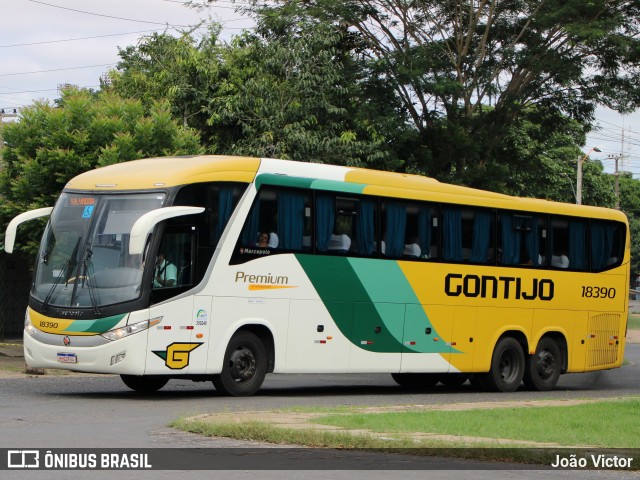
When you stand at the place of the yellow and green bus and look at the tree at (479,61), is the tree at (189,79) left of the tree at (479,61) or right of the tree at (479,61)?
left

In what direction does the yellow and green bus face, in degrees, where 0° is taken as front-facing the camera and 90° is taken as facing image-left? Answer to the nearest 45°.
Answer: approximately 45°

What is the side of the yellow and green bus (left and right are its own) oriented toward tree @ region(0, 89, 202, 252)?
right

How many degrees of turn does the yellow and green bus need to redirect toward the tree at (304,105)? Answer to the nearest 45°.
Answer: approximately 135° to its right
